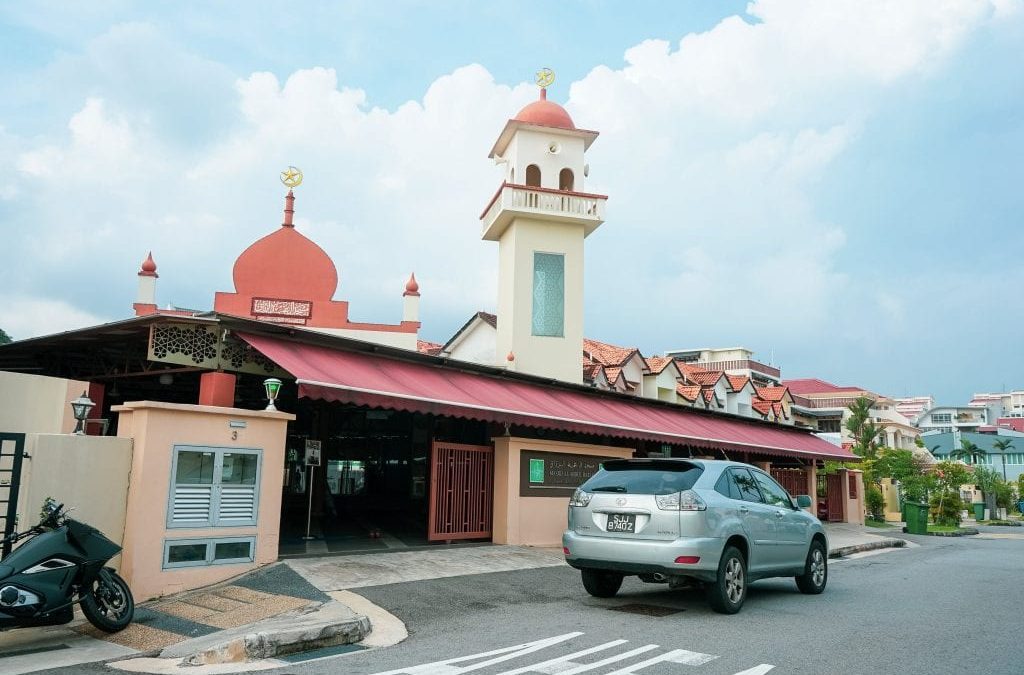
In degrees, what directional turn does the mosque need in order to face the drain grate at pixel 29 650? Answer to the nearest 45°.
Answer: approximately 45° to its right

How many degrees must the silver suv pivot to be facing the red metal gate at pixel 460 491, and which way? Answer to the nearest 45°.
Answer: approximately 90° to its left

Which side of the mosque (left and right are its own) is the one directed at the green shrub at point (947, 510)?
left

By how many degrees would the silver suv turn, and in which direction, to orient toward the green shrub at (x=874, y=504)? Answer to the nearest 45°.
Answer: approximately 45° to its left

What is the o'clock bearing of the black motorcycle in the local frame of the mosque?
The black motorcycle is roughly at 2 o'clock from the mosque.

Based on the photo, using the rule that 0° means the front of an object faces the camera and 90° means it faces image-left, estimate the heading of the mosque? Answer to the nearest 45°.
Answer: approximately 315°

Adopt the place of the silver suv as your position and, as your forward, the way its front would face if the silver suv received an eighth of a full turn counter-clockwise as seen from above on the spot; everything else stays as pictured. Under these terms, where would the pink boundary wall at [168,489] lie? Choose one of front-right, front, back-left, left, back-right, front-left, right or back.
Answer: left

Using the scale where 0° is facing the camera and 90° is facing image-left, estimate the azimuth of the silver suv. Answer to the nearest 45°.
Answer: approximately 225°

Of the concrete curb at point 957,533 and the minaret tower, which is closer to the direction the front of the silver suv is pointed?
the concrete curb

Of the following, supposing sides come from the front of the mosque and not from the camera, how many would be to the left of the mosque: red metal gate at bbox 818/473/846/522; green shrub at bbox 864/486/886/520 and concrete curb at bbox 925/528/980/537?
3

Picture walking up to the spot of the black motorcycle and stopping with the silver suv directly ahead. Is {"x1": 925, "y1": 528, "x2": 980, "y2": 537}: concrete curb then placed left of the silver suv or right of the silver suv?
left

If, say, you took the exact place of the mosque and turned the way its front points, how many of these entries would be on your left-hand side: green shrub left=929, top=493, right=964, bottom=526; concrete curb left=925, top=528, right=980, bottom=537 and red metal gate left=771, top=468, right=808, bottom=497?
3

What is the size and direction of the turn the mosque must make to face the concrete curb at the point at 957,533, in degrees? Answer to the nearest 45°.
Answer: approximately 90° to its left
